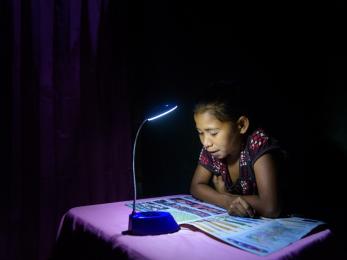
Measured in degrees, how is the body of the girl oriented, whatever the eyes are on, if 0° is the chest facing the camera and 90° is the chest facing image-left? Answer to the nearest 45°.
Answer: approximately 45°

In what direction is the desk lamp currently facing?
to the viewer's right

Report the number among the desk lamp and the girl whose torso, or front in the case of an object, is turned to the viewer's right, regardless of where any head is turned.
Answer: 1

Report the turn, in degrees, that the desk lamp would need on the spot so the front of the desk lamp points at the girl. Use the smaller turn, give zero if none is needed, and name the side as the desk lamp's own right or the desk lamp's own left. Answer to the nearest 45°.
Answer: approximately 45° to the desk lamp's own left
